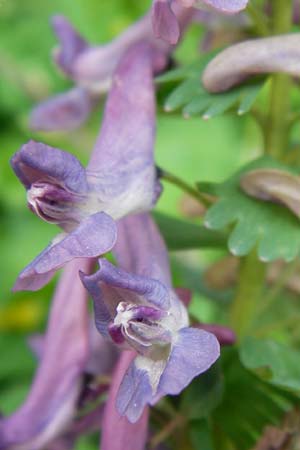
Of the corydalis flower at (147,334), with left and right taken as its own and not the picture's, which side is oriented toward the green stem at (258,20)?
back

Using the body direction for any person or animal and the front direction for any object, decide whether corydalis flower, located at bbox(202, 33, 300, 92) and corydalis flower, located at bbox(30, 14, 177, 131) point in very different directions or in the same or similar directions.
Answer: very different directions

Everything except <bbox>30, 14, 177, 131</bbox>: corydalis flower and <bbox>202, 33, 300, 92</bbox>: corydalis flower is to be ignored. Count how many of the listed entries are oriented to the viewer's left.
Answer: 1

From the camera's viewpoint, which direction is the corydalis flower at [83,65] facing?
to the viewer's left

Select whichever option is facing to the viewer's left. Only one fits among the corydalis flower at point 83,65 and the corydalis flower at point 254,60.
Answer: the corydalis flower at point 83,65

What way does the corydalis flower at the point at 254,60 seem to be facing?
to the viewer's right
